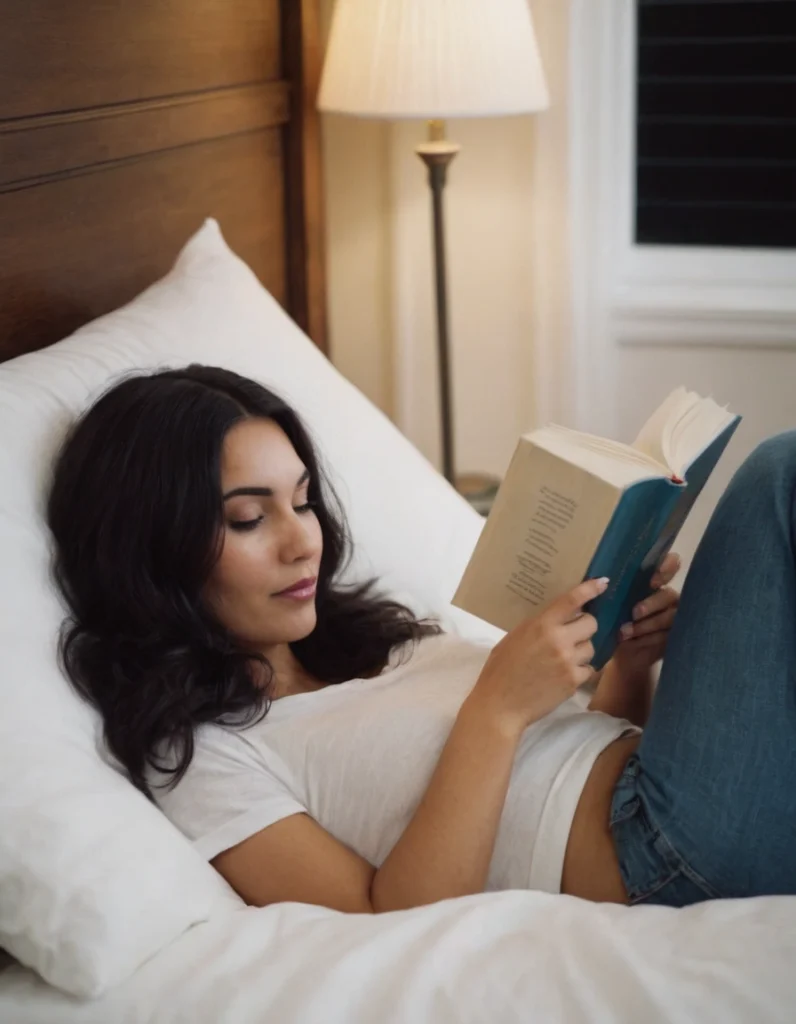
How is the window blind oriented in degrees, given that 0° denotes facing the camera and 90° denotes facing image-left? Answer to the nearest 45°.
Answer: approximately 0°

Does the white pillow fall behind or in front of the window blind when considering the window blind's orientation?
in front

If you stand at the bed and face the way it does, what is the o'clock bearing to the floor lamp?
The floor lamp is roughly at 8 o'clock from the bed.

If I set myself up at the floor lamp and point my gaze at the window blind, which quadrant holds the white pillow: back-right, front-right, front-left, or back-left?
back-right

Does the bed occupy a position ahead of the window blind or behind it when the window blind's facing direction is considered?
ahead

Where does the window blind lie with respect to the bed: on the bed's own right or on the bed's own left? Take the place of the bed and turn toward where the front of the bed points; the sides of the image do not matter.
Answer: on the bed's own left

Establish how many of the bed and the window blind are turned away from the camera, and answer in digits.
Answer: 0

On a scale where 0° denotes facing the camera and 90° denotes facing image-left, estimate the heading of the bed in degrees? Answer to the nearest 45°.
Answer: approximately 315°
